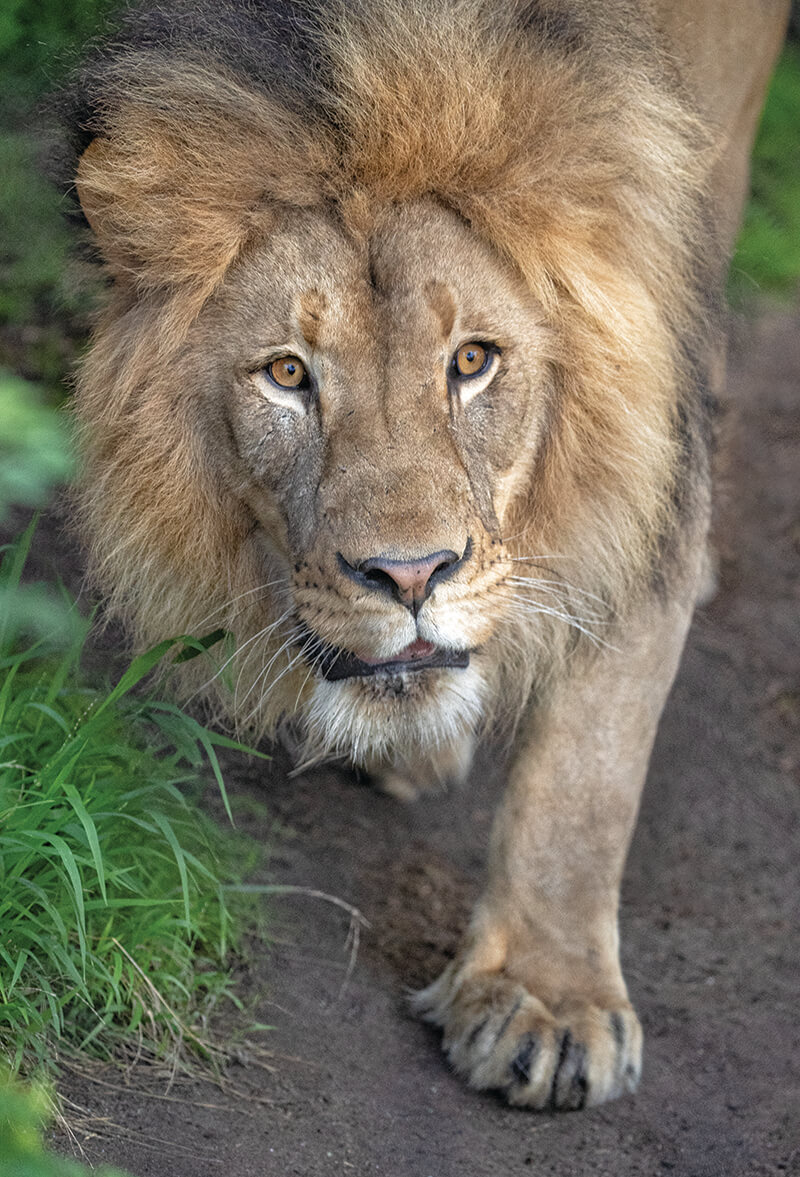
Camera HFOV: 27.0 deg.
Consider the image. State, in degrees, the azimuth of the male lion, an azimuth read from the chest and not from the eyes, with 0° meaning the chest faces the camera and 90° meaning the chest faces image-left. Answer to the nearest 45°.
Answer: approximately 0°
